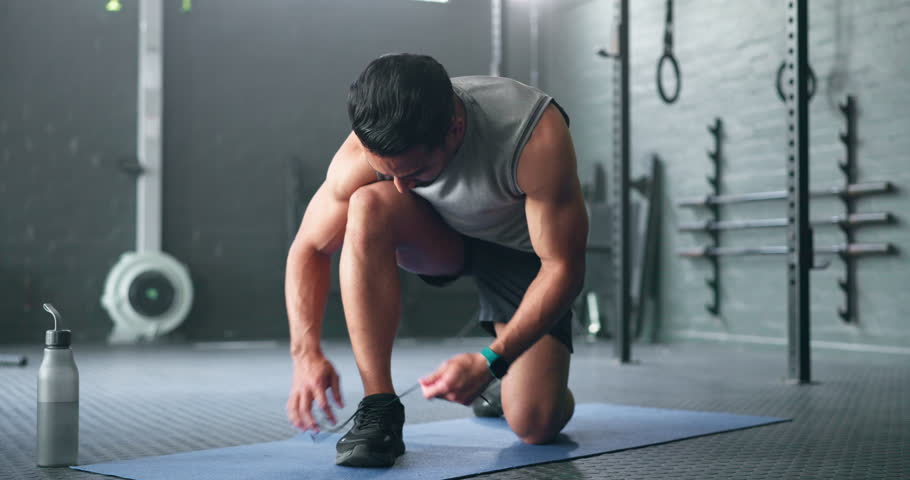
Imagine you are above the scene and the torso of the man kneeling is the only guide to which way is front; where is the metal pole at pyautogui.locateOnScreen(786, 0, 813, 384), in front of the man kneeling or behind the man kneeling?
behind

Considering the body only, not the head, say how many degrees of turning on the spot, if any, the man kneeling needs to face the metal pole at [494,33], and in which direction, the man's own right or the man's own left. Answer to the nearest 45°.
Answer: approximately 135° to the man's own right

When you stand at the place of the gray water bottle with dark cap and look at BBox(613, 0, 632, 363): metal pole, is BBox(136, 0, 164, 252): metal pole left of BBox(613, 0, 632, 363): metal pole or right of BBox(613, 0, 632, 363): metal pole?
left

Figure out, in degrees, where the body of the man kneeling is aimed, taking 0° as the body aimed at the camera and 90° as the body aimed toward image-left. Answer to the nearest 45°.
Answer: approximately 45°

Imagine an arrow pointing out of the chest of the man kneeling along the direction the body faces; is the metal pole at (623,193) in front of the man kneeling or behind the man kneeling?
behind
